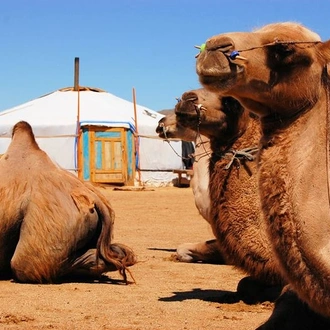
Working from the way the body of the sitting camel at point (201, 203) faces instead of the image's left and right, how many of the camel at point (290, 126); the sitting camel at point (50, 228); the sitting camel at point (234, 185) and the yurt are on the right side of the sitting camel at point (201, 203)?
1

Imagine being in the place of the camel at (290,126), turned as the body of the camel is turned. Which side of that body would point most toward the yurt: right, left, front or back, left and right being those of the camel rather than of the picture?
right

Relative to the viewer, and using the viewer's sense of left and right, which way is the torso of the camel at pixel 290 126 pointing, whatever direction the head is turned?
facing to the left of the viewer

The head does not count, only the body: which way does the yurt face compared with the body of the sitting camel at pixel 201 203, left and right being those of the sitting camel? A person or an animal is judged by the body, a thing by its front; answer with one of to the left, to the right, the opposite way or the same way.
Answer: to the left

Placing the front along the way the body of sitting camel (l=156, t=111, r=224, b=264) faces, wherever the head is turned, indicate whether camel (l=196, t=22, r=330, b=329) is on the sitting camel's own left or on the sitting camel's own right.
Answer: on the sitting camel's own left

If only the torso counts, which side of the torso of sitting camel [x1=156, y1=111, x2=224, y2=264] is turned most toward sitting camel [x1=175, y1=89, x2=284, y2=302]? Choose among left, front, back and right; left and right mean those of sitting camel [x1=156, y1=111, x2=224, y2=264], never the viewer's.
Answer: left

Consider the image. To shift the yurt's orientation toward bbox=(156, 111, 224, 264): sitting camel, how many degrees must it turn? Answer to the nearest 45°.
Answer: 0° — it already faces it

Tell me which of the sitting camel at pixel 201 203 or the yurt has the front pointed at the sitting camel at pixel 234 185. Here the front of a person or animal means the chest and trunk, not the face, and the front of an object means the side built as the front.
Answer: the yurt

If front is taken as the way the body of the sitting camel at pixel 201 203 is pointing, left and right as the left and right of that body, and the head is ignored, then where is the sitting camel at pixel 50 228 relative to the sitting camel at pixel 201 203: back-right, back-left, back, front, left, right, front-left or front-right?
front-left

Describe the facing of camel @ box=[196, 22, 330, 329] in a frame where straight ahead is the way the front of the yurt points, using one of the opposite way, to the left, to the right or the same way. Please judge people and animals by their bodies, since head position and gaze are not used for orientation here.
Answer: to the right

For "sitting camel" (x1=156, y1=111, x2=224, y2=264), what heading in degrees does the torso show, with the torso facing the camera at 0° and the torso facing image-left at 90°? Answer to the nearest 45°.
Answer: approximately 90°
